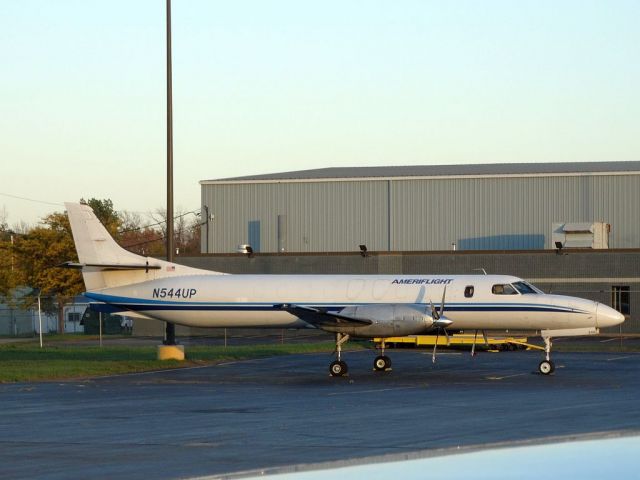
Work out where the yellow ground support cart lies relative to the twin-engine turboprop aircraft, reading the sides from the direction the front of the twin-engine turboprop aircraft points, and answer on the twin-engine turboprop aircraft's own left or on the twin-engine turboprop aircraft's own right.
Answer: on the twin-engine turboprop aircraft's own left

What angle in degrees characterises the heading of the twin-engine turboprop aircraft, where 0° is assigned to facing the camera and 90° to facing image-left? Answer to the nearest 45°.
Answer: approximately 270°
